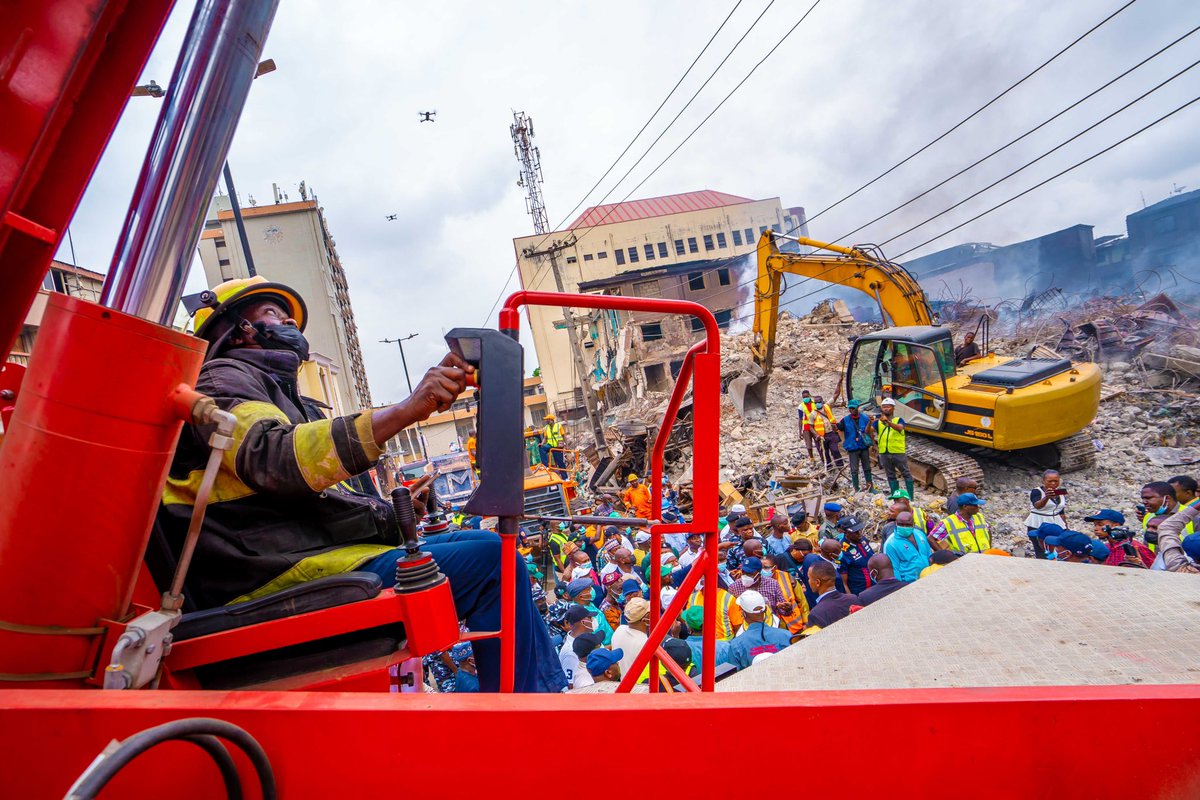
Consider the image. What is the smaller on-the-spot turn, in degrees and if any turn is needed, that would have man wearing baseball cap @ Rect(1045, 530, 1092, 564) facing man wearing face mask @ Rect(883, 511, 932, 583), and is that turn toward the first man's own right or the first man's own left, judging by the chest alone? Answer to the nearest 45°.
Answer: approximately 45° to the first man's own right

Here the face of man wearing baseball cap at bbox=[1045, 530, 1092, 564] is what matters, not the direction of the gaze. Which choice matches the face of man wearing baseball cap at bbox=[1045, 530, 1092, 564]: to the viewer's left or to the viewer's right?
to the viewer's left

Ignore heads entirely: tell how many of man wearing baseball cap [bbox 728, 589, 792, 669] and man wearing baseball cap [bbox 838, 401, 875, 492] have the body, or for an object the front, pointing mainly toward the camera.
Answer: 1

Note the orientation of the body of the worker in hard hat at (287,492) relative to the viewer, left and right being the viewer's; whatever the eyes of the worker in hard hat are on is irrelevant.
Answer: facing to the right of the viewer

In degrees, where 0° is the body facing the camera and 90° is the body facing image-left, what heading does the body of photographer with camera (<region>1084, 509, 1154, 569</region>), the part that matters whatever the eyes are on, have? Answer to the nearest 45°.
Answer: approximately 90°

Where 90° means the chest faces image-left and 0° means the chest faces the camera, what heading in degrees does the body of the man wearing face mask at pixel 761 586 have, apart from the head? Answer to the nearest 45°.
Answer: approximately 45°

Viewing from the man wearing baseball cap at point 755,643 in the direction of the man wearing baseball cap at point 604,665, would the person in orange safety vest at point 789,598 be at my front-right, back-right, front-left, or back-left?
back-right

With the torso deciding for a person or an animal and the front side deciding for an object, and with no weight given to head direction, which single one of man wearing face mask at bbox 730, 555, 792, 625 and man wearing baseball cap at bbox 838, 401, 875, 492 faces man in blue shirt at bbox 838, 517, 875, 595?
the man wearing baseball cap

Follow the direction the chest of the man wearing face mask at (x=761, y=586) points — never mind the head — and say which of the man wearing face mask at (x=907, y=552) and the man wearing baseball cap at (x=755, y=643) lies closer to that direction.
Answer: the man wearing baseball cap

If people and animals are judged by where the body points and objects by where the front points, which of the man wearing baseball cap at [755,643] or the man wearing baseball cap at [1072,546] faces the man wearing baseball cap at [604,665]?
the man wearing baseball cap at [1072,546]
